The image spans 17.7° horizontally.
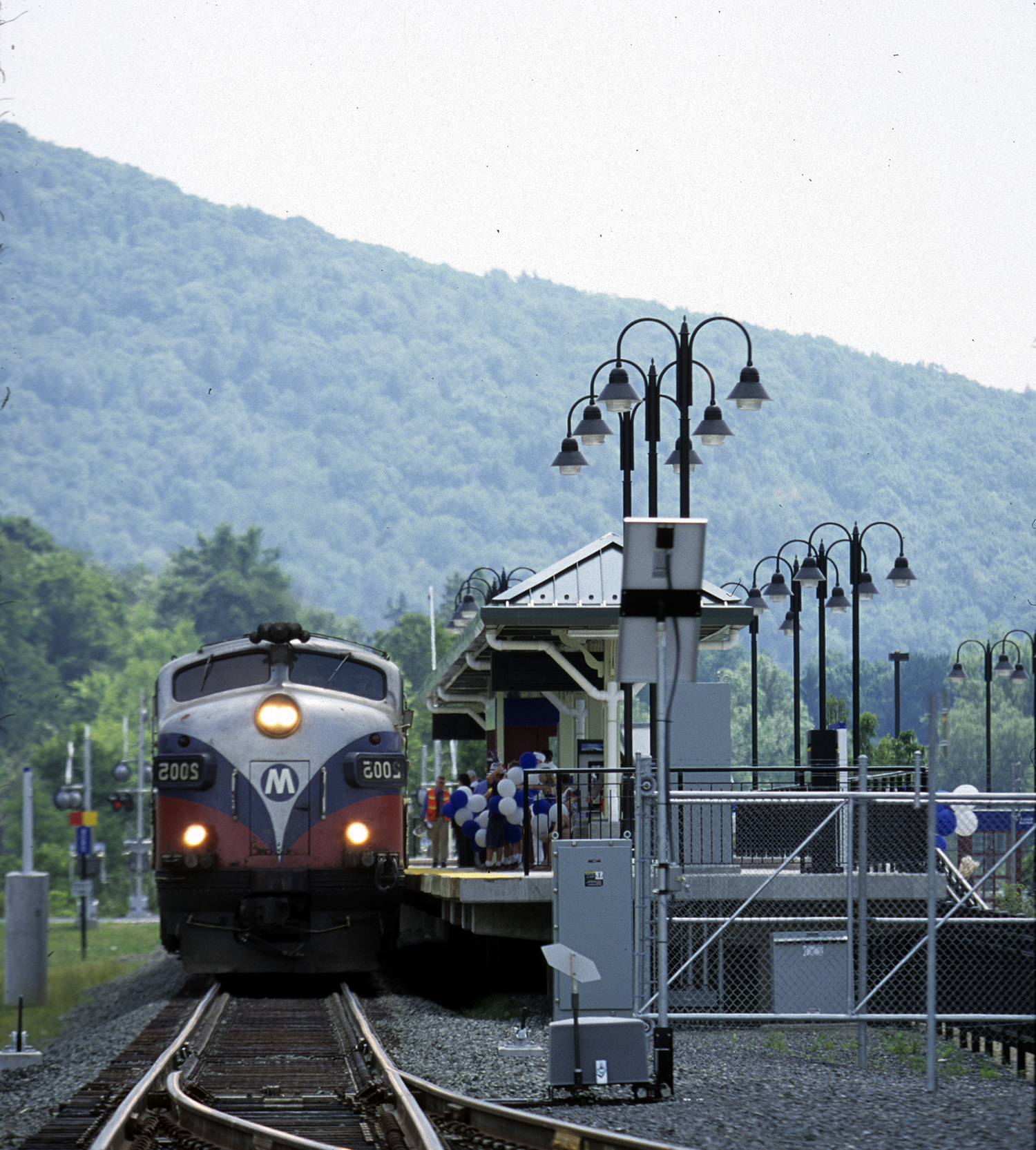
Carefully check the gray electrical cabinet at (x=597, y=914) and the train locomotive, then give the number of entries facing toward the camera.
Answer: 2

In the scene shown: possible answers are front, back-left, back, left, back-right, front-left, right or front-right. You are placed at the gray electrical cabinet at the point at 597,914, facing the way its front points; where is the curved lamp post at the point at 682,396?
back

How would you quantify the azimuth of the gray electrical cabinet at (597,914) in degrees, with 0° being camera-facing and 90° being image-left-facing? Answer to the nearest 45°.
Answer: approximately 0°

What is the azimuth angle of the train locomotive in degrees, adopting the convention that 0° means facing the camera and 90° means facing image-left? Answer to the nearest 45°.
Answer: approximately 0°

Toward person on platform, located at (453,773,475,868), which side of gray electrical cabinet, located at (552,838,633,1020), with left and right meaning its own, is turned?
back

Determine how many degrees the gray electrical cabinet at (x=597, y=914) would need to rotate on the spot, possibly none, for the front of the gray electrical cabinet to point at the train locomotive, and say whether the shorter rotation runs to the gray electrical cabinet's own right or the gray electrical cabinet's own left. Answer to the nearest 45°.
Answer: approximately 135° to the gray electrical cabinet's own right

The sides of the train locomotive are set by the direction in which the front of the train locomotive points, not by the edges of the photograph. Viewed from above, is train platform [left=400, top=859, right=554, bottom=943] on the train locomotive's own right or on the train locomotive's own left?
on the train locomotive's own left

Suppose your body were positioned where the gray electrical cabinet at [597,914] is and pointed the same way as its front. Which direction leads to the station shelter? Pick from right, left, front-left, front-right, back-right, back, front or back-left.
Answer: back
